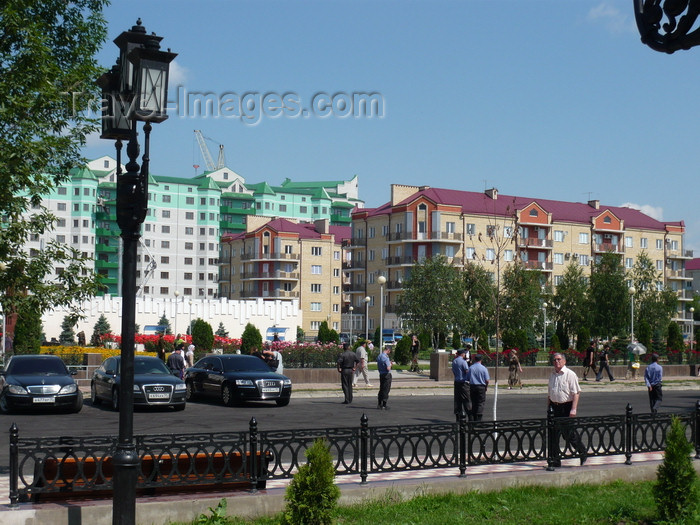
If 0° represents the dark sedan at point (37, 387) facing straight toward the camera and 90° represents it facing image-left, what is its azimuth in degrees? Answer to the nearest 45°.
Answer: approximately 0°

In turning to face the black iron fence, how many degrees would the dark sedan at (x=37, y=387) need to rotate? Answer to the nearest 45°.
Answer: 0° — it already faces it

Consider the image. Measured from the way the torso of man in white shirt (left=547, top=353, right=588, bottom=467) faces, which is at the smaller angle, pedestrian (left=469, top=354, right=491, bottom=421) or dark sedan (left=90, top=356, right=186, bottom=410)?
the dark sedan

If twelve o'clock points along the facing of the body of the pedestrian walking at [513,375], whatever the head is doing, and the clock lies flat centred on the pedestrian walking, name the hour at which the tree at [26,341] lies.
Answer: The tree is roughly at 3 o'clock from the pedestrian walking.

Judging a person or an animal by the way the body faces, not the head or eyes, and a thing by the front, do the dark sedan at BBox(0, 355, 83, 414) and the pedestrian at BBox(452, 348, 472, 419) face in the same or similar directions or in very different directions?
very different directions
